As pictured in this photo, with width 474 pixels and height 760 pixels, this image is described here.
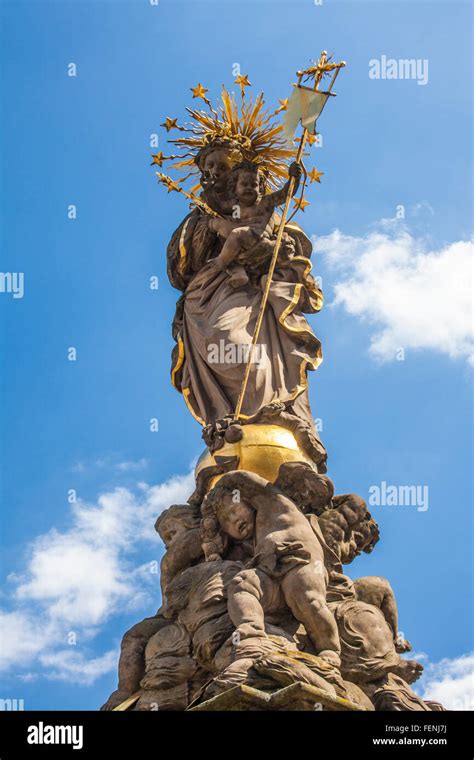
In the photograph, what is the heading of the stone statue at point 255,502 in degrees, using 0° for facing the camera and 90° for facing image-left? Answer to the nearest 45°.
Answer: approximately 0°
